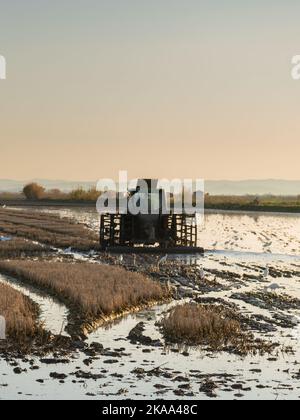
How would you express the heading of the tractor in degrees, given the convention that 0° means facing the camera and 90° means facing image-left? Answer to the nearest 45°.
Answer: approximately 180°
